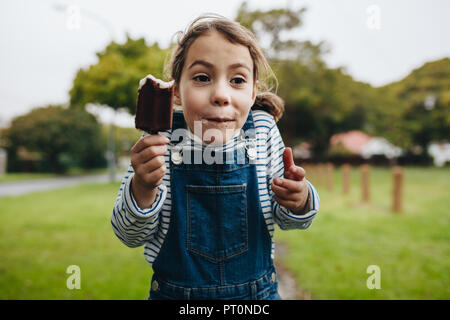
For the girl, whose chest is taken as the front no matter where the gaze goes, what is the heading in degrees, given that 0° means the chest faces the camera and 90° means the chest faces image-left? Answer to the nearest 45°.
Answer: approximately 0°

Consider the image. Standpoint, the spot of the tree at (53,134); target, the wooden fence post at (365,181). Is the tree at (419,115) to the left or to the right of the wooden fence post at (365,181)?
left

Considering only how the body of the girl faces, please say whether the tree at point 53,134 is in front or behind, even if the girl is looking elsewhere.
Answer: behind

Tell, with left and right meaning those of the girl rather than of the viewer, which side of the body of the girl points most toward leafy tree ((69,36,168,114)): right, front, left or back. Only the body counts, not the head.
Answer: back
